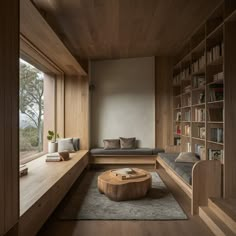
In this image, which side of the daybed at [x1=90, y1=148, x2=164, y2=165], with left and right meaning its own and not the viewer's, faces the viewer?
front

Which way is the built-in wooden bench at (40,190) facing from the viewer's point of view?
to the viewer's right

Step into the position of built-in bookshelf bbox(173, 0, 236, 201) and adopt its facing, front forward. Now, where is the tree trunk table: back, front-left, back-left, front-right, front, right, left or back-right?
front-left

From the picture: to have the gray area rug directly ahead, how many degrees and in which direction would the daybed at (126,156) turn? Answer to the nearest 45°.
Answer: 0° — it already faces it

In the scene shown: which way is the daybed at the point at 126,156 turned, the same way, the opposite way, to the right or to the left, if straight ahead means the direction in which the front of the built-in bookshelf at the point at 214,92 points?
to the left

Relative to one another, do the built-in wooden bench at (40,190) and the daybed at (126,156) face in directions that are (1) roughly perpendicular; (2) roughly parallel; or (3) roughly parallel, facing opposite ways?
roughly perpendicular

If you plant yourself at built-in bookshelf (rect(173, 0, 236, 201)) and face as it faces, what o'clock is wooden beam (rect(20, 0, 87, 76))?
The wooden beam is roughly at 11 o'clock from the built-in bookshelf.

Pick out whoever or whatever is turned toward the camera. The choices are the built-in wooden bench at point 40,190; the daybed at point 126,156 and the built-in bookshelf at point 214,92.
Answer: the daybed

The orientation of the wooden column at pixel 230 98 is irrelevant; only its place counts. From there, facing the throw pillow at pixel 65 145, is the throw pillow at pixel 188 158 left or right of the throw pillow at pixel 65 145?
right

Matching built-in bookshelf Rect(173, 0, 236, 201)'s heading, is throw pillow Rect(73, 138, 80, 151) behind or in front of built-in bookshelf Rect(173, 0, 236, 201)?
in front

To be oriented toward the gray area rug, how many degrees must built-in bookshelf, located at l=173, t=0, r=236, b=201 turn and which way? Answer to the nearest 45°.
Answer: approximately 45° to its left

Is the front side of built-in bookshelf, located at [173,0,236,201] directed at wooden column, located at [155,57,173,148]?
no

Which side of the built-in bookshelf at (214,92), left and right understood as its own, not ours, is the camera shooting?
left

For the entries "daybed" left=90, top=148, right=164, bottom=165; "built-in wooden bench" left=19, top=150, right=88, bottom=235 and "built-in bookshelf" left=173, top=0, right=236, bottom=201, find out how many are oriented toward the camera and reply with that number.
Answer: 1

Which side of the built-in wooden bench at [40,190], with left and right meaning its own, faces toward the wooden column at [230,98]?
front
